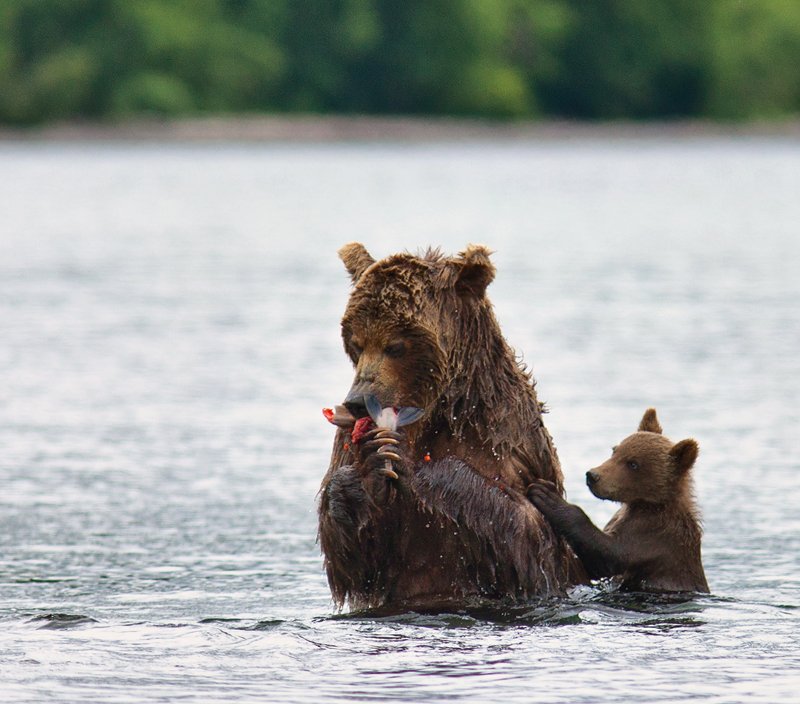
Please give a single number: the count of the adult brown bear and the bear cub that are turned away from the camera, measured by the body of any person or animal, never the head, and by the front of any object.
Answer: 0

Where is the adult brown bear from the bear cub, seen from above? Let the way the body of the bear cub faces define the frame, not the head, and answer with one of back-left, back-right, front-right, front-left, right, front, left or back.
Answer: front-left

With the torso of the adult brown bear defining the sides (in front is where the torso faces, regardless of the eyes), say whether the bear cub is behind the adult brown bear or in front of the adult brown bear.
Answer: behind

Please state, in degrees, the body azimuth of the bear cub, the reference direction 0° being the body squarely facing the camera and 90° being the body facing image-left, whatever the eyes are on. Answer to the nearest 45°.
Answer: approximately 90°

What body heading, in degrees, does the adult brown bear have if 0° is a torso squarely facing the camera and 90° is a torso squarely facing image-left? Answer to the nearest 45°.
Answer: approximately 45°
